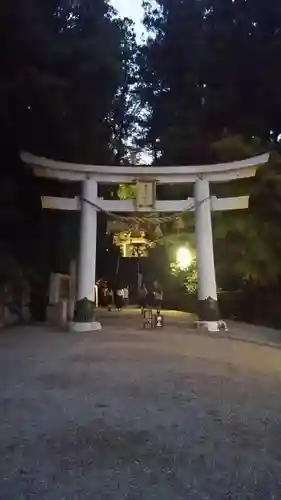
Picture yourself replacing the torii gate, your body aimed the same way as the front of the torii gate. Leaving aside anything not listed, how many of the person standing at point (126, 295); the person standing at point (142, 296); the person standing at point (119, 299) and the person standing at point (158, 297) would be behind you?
4

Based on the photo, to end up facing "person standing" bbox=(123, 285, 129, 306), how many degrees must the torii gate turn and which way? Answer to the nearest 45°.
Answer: approximately 180°

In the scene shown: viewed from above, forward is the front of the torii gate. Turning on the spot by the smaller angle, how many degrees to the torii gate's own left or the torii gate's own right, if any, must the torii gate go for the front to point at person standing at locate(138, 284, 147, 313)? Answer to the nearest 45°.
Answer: approximately 180°

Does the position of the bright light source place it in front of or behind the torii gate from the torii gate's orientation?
behind

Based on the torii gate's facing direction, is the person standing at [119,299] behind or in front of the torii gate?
behind

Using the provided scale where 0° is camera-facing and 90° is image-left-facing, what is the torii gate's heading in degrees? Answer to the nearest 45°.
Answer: approximately 0°

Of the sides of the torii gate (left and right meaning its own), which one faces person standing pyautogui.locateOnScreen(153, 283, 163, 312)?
back
